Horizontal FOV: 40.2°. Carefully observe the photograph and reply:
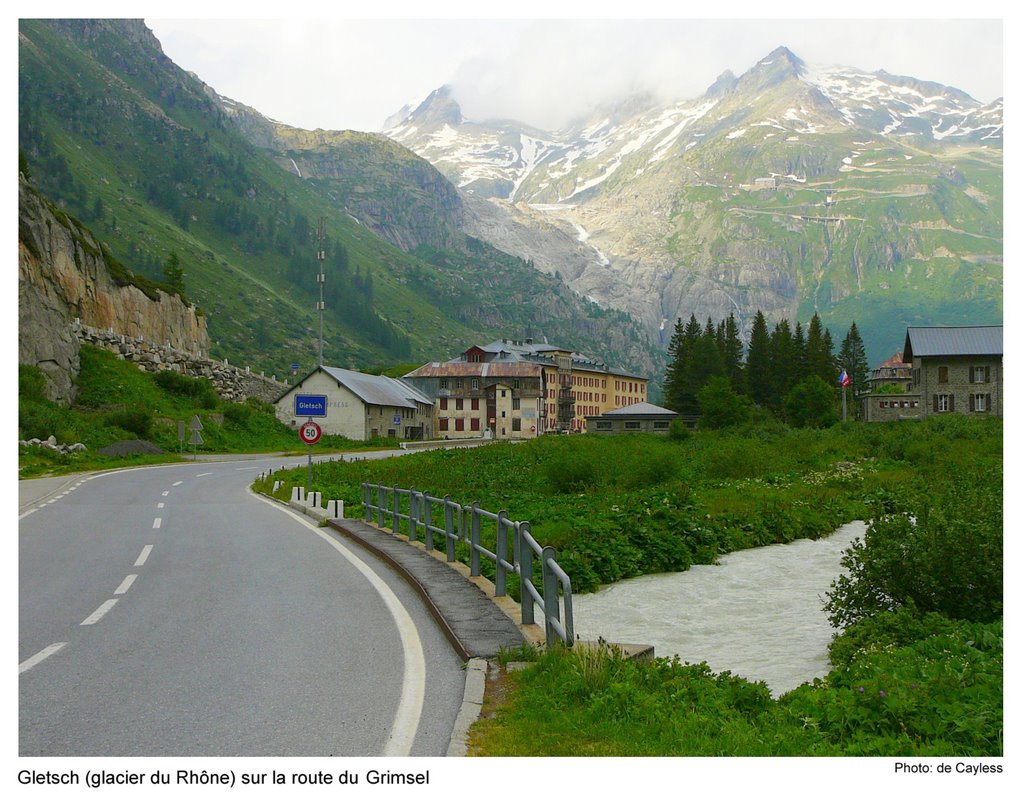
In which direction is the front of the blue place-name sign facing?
toward the camera

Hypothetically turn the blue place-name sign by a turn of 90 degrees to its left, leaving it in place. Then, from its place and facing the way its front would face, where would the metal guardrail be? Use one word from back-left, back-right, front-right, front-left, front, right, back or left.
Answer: right

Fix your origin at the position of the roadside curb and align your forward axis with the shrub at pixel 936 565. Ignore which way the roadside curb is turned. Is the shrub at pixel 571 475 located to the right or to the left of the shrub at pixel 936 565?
left

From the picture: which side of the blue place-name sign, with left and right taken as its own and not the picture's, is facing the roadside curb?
front

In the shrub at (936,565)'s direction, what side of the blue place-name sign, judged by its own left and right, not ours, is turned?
front
